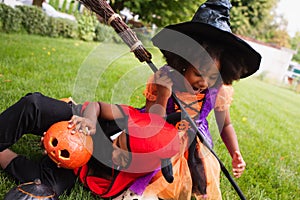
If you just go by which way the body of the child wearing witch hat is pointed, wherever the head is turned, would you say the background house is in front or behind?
behind

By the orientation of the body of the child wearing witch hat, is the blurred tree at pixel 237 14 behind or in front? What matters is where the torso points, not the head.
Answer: behind

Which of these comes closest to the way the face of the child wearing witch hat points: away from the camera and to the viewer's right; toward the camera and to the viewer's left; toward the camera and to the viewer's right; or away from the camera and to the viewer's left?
toward the camera and to the viewer's left

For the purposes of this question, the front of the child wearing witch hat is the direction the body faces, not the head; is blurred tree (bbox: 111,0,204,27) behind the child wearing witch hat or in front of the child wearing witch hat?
behind

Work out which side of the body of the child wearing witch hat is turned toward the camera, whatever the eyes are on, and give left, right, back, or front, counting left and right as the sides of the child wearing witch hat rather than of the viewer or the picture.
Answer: front
